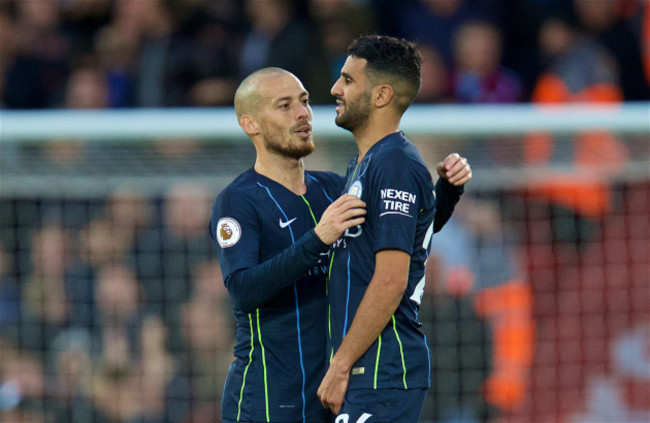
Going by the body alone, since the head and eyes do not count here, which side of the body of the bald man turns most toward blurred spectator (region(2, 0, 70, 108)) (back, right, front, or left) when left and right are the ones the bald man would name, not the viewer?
back

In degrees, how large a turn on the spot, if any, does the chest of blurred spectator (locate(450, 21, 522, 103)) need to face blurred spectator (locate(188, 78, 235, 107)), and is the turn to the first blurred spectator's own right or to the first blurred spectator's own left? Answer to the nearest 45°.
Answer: approximately 90° to the first blurred spectator's own right

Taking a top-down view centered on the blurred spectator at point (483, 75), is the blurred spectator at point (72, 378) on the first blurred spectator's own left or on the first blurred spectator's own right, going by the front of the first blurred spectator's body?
on the first blurred spectator's own right

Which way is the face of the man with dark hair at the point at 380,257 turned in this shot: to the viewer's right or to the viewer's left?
to the viewer's left

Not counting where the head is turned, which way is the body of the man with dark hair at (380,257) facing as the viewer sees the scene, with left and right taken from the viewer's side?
facing to the left of the viewer

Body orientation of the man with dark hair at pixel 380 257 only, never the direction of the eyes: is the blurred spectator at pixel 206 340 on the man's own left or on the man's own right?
on the man's own right

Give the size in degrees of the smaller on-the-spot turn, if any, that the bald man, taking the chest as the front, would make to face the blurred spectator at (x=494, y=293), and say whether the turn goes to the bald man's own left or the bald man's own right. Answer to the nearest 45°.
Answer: approximately 90° to the bald man's own left

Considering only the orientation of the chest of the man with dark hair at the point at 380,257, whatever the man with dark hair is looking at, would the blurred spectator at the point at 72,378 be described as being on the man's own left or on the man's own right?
on the man's own right
